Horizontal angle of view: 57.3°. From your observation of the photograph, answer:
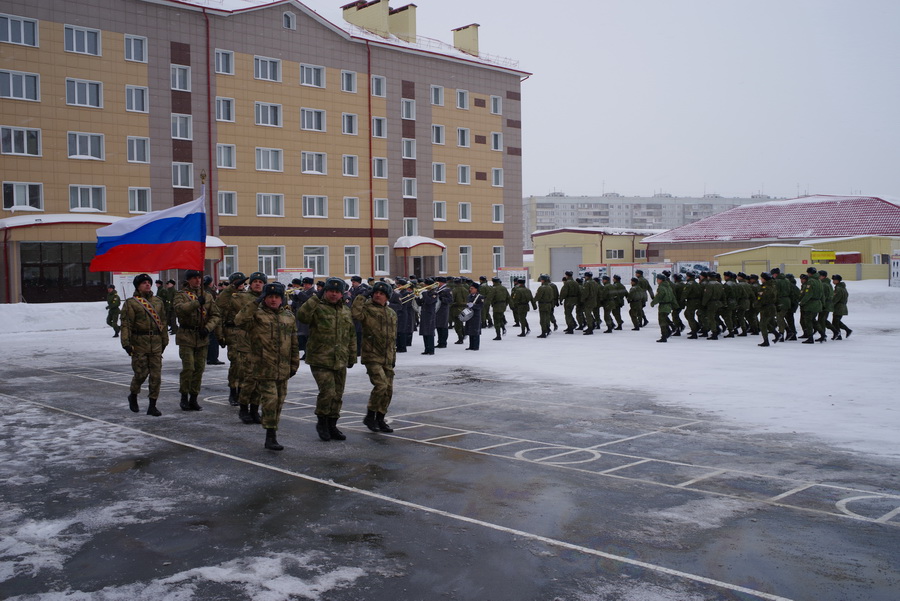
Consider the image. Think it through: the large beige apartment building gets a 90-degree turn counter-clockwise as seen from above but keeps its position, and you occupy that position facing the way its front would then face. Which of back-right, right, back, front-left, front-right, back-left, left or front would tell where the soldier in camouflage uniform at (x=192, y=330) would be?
back-right

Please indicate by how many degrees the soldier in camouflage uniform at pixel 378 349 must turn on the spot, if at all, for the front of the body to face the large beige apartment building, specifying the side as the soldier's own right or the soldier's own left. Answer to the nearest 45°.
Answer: approximately 135° to the soldier's own left

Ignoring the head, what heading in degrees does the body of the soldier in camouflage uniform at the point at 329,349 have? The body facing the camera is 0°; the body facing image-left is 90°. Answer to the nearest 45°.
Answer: approximately 315°

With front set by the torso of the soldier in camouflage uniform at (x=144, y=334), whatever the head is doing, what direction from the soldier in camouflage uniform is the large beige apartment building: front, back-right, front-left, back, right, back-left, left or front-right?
back-left

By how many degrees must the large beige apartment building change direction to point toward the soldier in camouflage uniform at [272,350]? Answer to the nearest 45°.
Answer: approximately 45° to its right

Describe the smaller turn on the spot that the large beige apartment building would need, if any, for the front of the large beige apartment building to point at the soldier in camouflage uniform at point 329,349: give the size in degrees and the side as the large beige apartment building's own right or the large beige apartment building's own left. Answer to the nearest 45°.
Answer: approximately 45° to the large beige apartment building's own right

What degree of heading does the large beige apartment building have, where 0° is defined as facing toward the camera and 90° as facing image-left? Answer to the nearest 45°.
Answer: approximately 315°

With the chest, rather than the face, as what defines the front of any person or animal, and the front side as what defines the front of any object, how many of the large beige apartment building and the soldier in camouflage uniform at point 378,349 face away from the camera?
0

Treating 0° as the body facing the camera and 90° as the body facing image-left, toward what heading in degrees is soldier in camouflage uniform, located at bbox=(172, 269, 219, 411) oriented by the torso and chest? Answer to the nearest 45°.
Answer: approximately 315°

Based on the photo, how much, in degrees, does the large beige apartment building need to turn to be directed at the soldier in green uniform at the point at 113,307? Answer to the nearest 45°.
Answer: approximately 45° to its right
